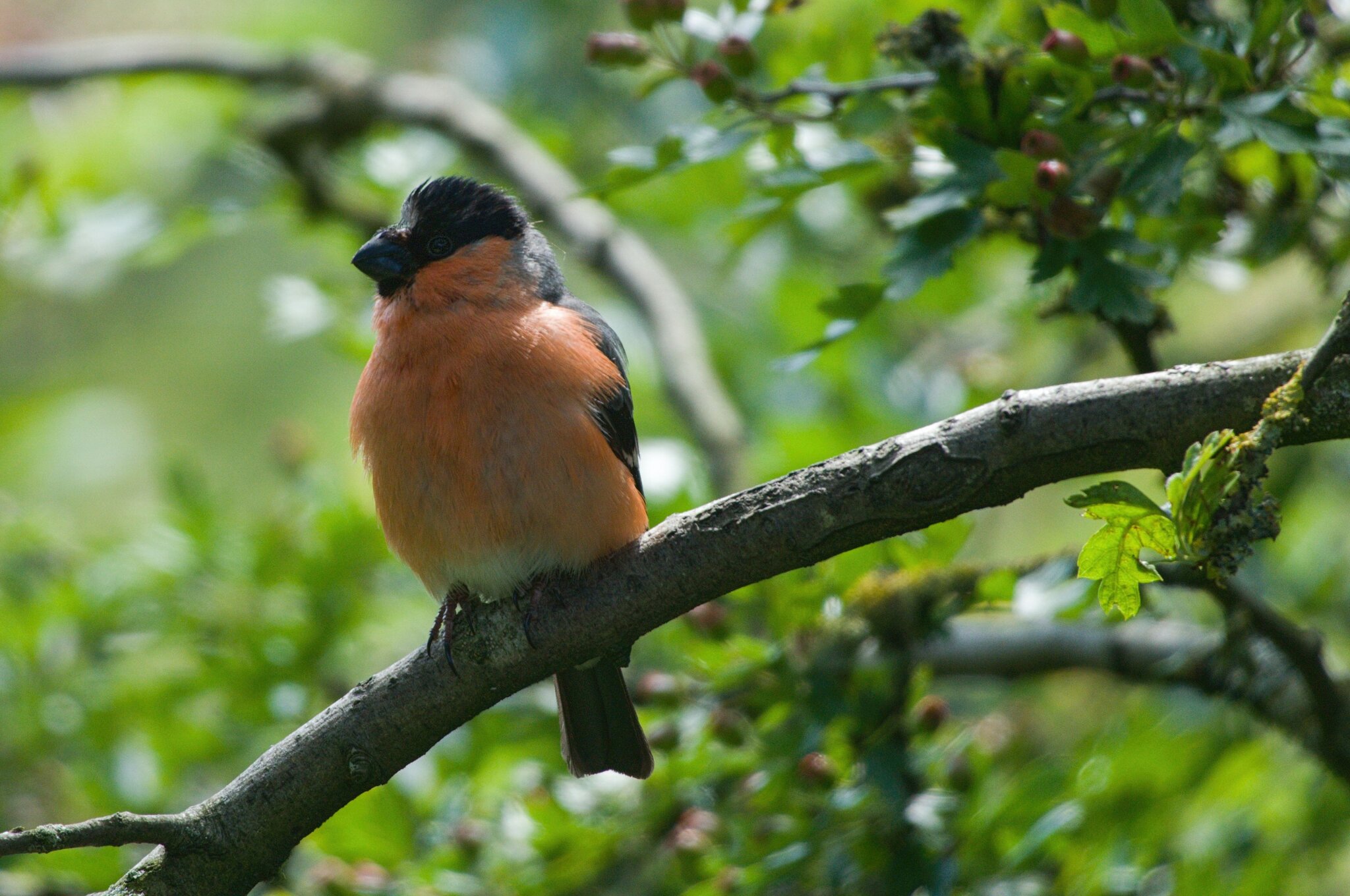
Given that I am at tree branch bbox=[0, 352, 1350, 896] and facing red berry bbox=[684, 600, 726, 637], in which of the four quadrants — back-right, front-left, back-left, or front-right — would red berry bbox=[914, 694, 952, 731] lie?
front-right

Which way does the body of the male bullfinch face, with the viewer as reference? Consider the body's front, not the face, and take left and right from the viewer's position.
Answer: facing the viewer and to the left of the viewer
